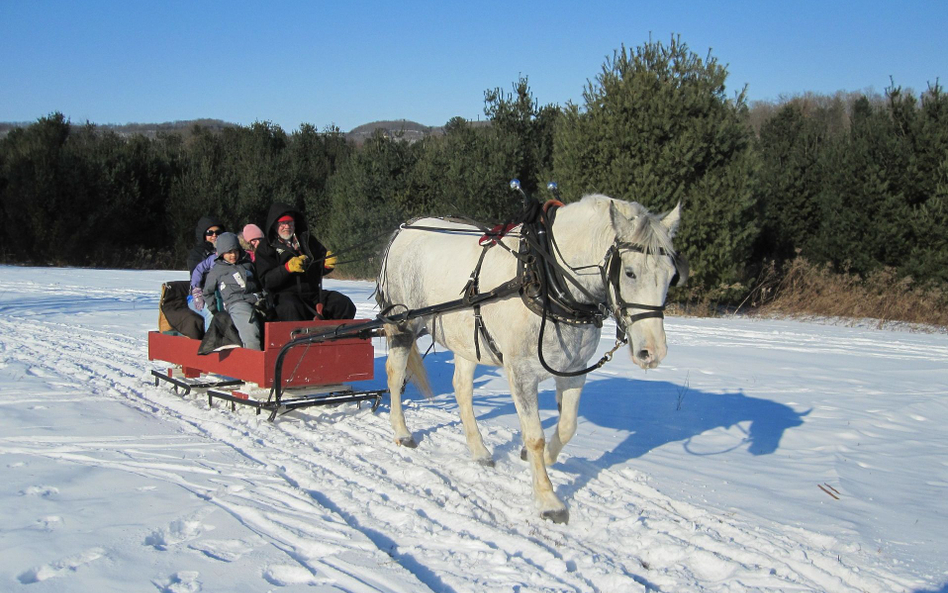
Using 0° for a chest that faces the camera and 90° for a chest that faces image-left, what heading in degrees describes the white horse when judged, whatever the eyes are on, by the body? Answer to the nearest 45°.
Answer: approximately 315°

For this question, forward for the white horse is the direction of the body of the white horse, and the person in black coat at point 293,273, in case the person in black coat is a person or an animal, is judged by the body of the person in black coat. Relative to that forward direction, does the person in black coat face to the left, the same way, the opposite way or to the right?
the same way

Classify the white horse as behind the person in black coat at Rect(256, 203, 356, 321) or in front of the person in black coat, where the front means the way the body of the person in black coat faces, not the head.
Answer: in front

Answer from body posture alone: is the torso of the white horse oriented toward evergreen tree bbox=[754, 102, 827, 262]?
no

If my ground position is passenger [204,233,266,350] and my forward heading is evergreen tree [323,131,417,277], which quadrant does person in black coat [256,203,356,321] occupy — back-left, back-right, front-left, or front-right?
front-right

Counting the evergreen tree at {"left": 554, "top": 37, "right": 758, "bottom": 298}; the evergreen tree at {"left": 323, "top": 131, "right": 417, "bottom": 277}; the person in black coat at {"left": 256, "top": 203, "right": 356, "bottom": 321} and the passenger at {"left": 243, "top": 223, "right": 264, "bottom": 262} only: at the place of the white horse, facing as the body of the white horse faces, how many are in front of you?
0

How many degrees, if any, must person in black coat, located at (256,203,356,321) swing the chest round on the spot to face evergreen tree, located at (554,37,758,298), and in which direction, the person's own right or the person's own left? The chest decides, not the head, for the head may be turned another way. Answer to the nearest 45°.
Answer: approximately 90° to the person's own left

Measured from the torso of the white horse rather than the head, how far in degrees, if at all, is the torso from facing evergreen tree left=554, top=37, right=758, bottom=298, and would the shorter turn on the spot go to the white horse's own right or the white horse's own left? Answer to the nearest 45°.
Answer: approximately 135° to the white horse's own left

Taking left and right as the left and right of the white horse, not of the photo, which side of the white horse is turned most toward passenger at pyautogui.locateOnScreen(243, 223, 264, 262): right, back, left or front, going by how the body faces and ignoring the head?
back

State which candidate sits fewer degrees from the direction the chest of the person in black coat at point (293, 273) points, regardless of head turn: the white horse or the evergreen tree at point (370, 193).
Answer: the white horse

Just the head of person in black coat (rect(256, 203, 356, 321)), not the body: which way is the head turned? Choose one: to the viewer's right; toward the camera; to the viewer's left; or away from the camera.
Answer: toward the camera

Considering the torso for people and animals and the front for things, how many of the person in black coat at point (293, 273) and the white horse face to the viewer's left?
0

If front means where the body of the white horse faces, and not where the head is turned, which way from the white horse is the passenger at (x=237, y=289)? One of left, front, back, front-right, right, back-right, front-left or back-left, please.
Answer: back

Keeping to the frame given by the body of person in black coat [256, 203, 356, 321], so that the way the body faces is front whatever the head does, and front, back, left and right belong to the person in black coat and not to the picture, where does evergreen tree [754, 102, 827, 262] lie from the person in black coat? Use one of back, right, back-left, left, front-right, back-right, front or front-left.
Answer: left

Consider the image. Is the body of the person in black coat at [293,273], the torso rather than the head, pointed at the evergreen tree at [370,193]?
no

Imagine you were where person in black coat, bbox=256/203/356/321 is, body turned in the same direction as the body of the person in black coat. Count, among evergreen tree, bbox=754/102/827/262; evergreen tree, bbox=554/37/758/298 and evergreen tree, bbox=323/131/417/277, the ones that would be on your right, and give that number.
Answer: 0

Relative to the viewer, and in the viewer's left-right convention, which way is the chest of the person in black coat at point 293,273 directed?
facing the viewer and to the right of the viewer
